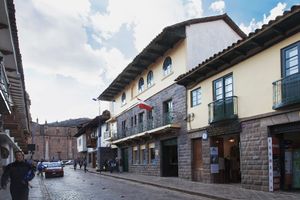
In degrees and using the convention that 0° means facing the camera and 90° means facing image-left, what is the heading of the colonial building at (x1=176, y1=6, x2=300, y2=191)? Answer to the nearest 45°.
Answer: approximately 45°

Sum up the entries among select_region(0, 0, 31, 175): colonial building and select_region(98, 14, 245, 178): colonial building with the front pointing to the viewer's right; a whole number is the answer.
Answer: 1

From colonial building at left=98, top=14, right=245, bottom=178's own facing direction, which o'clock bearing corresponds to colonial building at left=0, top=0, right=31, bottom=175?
colonial building at left=0, top=0, right=31, bottom=175 is roughly at 11 o'clock from colonial building at left=98, top=14, right=245, bottom=178.

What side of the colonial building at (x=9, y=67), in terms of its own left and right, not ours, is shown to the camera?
right

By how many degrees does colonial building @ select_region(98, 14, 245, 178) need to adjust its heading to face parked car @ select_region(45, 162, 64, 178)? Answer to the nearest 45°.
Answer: approximately 90° to its right
